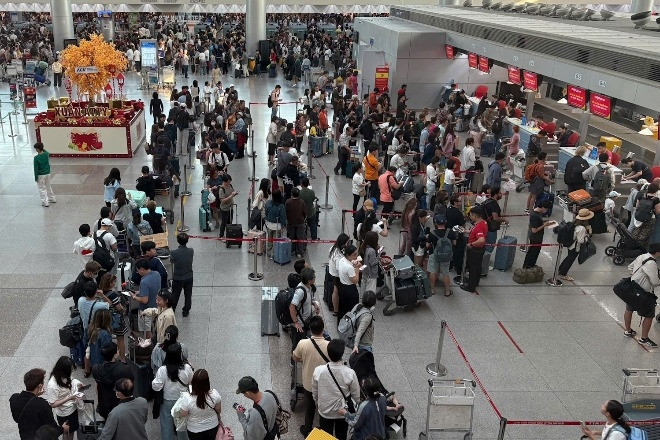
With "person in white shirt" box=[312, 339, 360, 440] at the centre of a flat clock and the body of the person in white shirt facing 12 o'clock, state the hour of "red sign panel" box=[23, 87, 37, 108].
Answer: The red sign panel is roughly at 11 o'clock from the person in white shirt.

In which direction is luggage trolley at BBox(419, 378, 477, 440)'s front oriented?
toward the camera

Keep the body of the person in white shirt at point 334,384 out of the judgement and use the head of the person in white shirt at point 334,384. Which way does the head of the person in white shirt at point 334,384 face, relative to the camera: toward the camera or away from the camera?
away from the camera

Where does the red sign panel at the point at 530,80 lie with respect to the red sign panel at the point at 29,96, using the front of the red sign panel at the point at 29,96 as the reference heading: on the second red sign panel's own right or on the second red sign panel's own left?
on the second red sign panel's own left

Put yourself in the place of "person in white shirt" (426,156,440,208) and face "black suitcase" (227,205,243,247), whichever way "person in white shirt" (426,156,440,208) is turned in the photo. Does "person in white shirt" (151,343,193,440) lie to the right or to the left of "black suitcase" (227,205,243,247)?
left

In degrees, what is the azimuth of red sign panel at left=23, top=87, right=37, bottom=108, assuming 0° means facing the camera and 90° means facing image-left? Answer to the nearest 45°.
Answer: approximately 0°

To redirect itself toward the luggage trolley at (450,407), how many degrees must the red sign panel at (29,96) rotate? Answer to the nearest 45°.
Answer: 0° — it already faces it

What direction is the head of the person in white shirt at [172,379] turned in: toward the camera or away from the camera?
away from the camera

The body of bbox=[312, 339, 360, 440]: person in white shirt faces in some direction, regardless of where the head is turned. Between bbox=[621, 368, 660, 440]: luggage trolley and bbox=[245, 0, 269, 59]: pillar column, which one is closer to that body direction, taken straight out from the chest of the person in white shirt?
the pillar column

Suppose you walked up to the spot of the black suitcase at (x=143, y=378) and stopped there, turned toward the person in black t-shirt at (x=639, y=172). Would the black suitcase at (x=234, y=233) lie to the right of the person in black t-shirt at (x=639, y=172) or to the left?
left

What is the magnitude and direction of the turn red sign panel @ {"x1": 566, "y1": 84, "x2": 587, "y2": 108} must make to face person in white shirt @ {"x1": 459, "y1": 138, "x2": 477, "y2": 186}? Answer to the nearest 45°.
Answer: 0° — it already faces them
